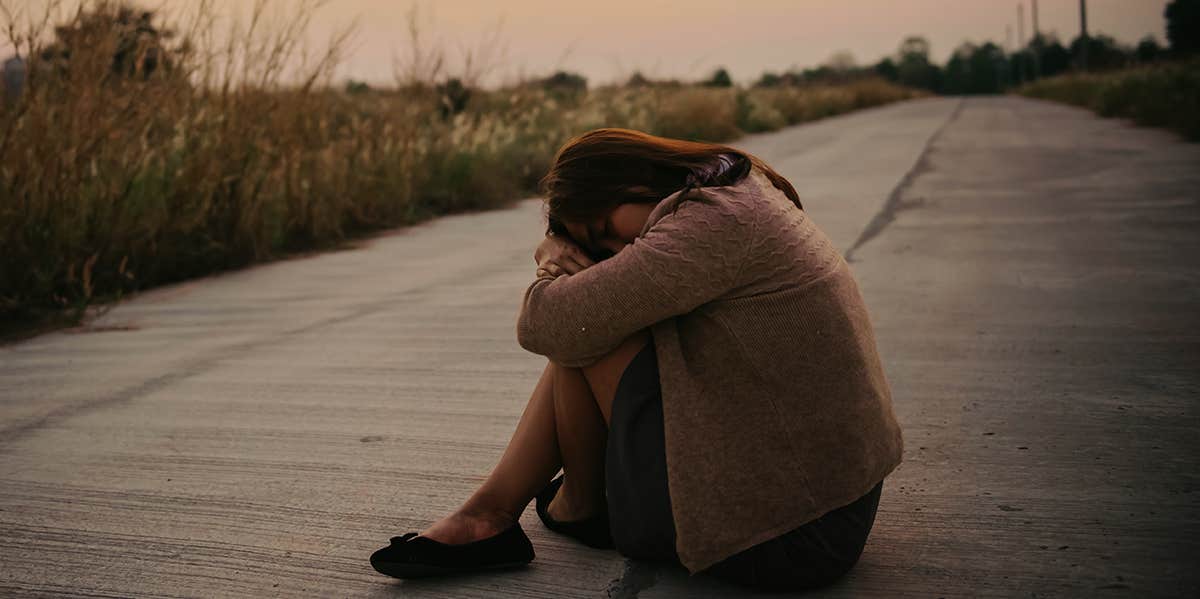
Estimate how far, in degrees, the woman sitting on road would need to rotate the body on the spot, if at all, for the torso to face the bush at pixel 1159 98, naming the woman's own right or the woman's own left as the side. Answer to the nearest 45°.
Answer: approximately 135° to the woman's own right

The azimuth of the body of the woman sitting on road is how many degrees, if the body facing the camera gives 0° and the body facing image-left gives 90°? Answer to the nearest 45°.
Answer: approximately 90°

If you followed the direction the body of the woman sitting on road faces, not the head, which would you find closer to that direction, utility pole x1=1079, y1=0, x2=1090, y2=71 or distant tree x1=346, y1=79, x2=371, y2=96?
the distant tree

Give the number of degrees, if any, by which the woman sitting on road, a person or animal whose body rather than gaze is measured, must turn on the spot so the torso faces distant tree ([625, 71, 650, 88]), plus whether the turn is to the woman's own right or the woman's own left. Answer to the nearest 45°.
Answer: approximately 90° to the woman's own right

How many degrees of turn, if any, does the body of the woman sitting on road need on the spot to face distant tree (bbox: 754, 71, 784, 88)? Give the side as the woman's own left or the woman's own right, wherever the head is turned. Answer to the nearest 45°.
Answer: approximately 90° to the woman's own right

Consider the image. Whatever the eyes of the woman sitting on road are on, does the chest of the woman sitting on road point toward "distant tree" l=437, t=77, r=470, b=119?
no

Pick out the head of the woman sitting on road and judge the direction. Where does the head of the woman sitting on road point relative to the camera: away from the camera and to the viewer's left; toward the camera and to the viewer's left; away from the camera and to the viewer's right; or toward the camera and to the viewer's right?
toward the camera and to the viewer's left

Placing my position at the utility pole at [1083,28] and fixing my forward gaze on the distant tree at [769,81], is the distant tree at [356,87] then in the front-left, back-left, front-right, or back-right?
front-left

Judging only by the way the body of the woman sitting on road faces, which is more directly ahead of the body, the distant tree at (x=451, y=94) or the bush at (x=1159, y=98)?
the distant tree

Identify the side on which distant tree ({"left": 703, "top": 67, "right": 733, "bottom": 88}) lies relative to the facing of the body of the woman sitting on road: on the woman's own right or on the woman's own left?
on the woman's own right

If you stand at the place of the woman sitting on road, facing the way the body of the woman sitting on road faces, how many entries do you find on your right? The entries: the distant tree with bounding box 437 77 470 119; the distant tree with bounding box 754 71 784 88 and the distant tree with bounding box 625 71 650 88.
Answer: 3

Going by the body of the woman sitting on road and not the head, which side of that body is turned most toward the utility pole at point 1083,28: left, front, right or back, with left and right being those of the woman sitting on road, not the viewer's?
right
